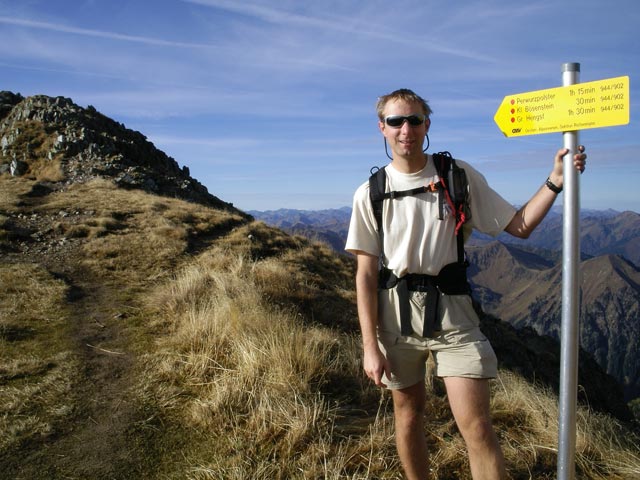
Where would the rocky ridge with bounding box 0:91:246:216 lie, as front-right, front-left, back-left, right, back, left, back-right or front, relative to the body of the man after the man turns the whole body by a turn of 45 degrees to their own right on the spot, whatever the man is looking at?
right

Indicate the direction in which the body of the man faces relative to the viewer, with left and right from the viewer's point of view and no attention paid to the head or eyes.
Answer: facing the viewer
